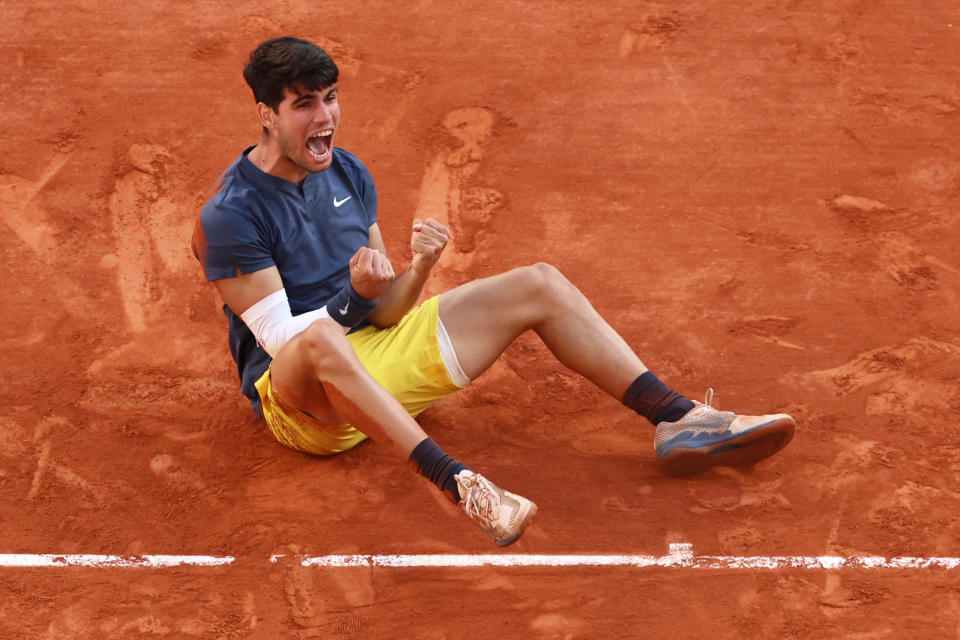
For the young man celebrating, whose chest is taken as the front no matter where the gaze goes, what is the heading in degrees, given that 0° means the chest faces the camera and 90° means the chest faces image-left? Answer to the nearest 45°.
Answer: approximately 315°
